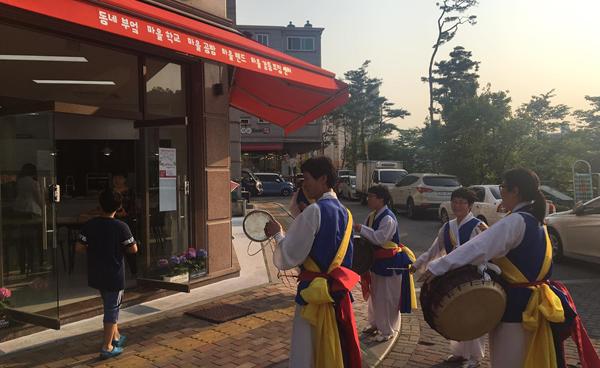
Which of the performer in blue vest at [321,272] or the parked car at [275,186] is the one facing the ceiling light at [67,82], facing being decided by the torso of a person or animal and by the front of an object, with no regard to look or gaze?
the performer in blue vest

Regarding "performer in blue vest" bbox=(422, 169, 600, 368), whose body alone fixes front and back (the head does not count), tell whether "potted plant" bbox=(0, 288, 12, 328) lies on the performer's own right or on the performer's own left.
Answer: on the performer's own left

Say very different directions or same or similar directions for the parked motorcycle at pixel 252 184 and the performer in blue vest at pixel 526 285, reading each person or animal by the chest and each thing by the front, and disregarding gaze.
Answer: very different directions

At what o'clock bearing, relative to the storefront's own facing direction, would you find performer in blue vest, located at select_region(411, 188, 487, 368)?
The performer in blue vest is roughly at 12 o'clock from the storefront.

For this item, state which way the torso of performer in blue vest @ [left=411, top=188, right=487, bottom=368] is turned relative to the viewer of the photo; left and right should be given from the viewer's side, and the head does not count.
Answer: facing the viewer and to the left of the viewer

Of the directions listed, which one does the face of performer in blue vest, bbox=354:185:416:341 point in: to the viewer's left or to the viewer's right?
to the viewer's left

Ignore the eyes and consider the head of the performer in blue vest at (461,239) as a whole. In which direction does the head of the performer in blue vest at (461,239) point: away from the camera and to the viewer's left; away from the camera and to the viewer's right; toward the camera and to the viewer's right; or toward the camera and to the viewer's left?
toward the camera and to the viewer's left

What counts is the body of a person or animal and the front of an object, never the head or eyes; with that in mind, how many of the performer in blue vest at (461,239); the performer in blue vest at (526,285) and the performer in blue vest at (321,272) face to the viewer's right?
0

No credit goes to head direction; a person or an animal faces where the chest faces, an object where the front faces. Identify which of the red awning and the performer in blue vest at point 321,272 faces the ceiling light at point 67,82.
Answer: the performer in blue vest

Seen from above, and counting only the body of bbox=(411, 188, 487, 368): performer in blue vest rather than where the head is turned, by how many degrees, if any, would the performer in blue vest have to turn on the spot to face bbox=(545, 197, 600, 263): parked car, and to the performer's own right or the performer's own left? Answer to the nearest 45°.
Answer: approximately 135° to the performer's own right

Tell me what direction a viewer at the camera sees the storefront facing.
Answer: facing the viewer and to the right of the viewer
